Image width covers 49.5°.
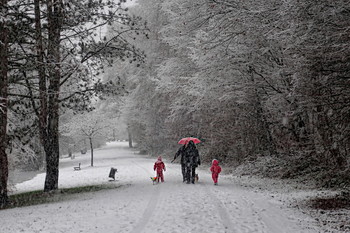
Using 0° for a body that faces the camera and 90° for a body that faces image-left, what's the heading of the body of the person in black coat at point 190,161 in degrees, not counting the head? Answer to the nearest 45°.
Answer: approximately 180°
